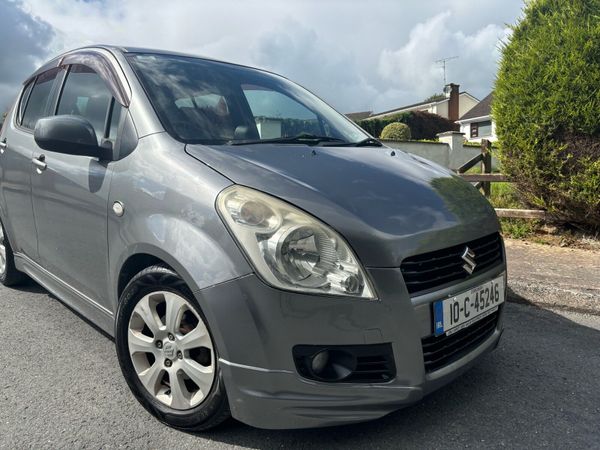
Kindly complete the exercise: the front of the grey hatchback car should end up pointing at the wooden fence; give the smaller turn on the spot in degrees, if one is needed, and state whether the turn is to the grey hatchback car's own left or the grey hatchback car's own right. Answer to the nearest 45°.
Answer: approximately 90° to the grey hatchback car's own left

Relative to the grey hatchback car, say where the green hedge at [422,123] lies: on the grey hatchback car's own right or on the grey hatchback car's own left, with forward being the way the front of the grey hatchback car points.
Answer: on the grey hatchback car's own left

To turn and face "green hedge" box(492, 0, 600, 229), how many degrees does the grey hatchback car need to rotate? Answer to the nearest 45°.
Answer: approximately 90° to its left

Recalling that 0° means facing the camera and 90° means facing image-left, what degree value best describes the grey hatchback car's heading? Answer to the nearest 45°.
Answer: approximately 315°

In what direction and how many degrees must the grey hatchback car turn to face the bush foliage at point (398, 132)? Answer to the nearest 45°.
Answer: approximately 135° to its left
